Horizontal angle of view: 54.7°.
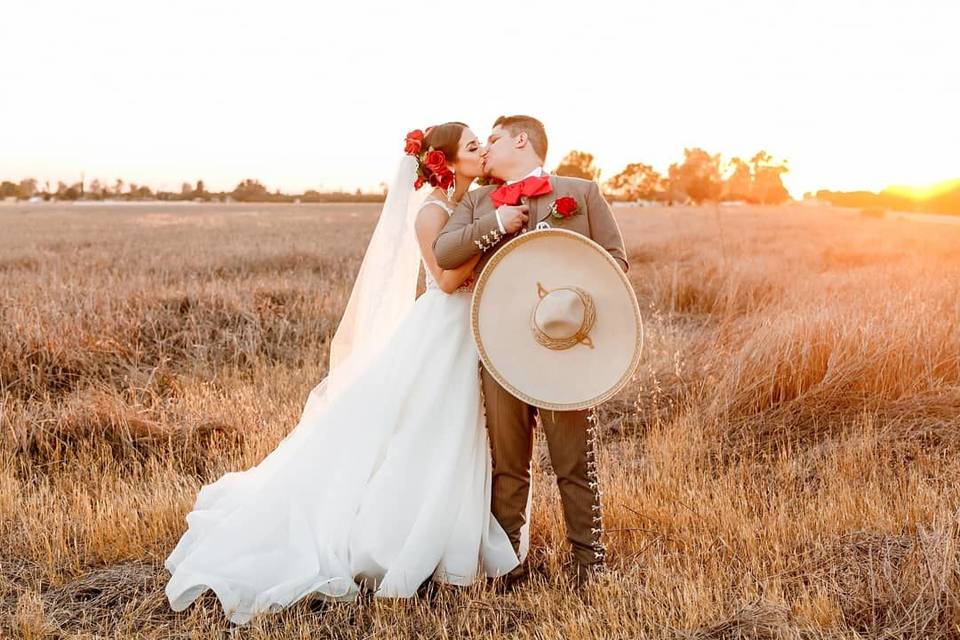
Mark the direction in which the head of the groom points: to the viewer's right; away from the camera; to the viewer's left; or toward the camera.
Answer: to the viewer's left

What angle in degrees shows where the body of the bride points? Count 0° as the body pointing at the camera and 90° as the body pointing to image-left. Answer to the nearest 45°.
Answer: approximately 270°

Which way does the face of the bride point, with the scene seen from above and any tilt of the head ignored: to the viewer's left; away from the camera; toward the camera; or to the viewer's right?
to the viewer's right
